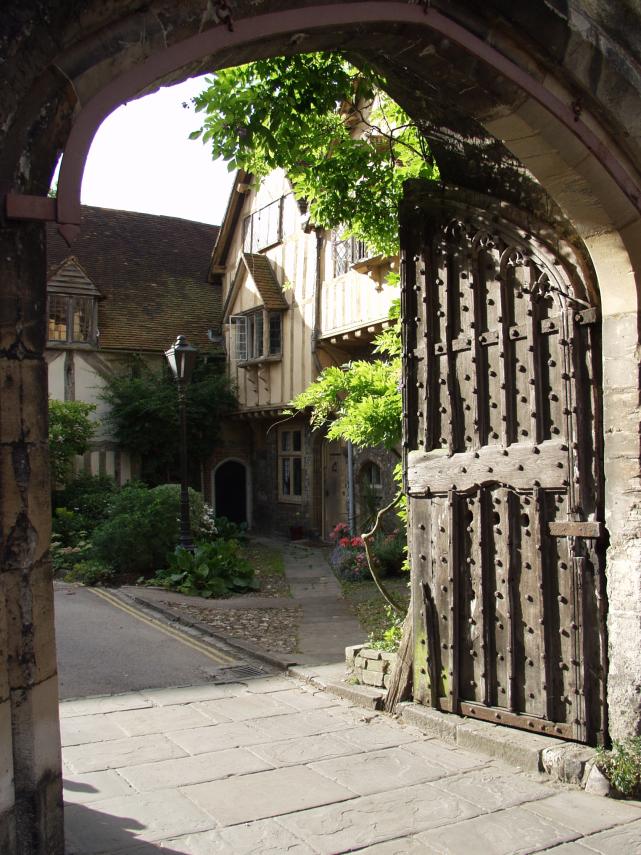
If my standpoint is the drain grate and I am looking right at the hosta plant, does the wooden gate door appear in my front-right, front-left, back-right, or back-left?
back-right

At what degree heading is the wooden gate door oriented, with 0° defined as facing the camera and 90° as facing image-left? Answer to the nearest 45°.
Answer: approximately 45°

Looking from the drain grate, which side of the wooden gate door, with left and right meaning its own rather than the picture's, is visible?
right

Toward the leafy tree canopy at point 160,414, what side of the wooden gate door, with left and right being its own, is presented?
right
